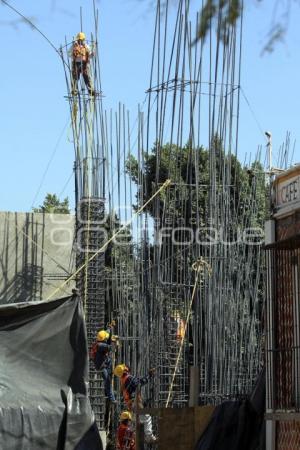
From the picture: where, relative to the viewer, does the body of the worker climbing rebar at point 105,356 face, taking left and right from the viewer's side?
facing to the right of the viewer

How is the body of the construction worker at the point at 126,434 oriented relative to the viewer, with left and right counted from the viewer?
facing away from the viewer

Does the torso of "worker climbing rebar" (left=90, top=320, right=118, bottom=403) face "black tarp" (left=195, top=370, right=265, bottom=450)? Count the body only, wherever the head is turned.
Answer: no

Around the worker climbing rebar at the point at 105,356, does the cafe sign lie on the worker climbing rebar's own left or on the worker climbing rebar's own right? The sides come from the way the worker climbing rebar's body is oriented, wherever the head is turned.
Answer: on the worker climbing rebar's own right
